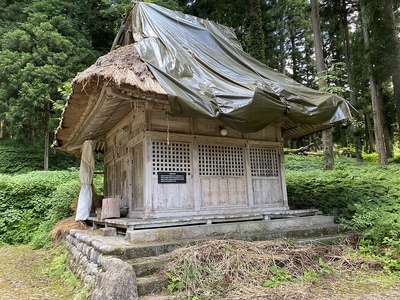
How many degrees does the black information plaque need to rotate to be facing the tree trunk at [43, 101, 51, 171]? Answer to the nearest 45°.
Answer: approximately 135° to its right

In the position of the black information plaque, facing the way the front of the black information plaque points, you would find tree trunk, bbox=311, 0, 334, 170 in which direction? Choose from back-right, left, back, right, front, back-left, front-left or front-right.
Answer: back-left

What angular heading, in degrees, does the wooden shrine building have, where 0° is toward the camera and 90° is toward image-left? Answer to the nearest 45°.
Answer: approximately 0°

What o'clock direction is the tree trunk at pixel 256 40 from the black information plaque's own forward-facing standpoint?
The tree trunk is roughly at 7 o'clock from the black information plaque.

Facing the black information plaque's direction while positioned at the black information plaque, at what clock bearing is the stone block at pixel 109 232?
The stone block is roughly at 3 o'clock from the black information plaque.

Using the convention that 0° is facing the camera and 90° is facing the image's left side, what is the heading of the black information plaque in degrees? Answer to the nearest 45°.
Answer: approximately 0°

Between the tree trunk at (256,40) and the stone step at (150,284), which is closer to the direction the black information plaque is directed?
the stone step
